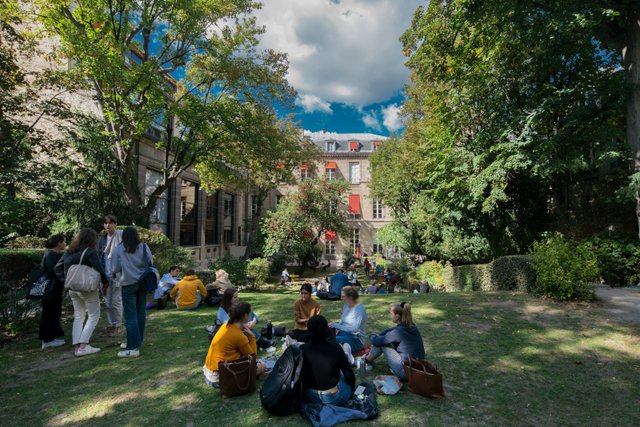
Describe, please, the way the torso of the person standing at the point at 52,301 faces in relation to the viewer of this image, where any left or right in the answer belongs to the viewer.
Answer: facing to the right of the viewer

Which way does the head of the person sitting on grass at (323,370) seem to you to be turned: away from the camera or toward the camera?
away from the camera

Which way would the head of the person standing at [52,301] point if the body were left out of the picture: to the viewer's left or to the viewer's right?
to the viewer's right

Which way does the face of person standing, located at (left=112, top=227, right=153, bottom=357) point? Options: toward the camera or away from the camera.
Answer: away from the camera

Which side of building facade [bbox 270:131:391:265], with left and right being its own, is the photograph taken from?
front

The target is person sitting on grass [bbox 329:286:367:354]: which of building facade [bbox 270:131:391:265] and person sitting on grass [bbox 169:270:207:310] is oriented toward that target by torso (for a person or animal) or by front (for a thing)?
the building facade

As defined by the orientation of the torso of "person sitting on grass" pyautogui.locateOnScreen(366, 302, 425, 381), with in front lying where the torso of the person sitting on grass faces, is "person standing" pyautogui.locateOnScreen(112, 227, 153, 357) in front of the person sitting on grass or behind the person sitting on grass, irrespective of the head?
in front

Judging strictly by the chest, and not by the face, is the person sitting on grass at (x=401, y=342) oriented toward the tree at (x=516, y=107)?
no

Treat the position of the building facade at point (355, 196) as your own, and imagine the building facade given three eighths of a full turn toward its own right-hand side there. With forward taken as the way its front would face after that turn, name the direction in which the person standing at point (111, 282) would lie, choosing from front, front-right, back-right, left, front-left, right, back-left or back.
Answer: back-left

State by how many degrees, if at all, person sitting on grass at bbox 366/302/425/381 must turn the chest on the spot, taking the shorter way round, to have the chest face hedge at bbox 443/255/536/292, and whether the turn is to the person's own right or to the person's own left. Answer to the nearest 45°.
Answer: approximately 135° to the person's own right

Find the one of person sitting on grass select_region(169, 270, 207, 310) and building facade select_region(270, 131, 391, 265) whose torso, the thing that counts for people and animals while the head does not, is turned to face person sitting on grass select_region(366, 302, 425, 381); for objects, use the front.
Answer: the building facade

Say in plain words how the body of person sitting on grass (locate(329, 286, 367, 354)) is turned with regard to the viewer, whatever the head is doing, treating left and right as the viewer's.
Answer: facing the viewer and to the left of the viewer

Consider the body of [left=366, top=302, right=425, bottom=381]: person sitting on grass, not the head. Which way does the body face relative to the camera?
to the viewer's left

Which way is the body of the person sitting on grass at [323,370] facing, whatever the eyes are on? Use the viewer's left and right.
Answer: facing away from the viewer

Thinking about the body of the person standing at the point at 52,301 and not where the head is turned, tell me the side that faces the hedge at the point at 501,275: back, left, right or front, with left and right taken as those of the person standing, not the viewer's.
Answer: front

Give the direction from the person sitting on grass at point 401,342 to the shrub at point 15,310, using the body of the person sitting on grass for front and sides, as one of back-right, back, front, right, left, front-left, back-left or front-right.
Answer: front

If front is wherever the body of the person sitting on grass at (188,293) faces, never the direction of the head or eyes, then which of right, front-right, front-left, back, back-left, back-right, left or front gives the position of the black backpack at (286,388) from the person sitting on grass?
back

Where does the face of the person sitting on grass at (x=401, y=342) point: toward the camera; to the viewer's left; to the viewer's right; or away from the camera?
to the viewer's left

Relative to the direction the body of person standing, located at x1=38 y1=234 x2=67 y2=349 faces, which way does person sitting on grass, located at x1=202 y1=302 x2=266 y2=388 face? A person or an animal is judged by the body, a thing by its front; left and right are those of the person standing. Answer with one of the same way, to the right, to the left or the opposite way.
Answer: the same way
